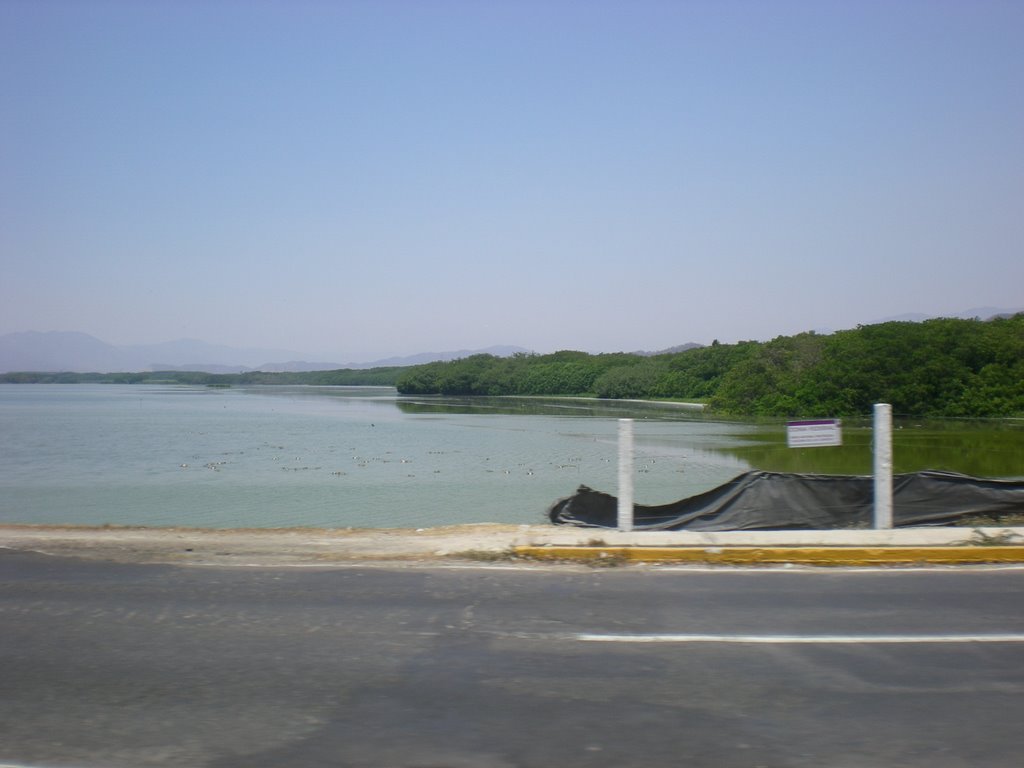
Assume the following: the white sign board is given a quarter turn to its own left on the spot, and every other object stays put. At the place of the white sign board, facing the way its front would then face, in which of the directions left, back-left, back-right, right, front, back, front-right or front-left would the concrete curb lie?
right

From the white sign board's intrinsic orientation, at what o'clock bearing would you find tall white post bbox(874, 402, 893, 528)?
The tall white post is roughly at 9 o'clock from the white sign board.

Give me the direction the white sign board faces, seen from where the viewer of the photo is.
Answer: facing the viewer

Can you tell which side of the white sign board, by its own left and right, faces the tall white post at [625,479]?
right
